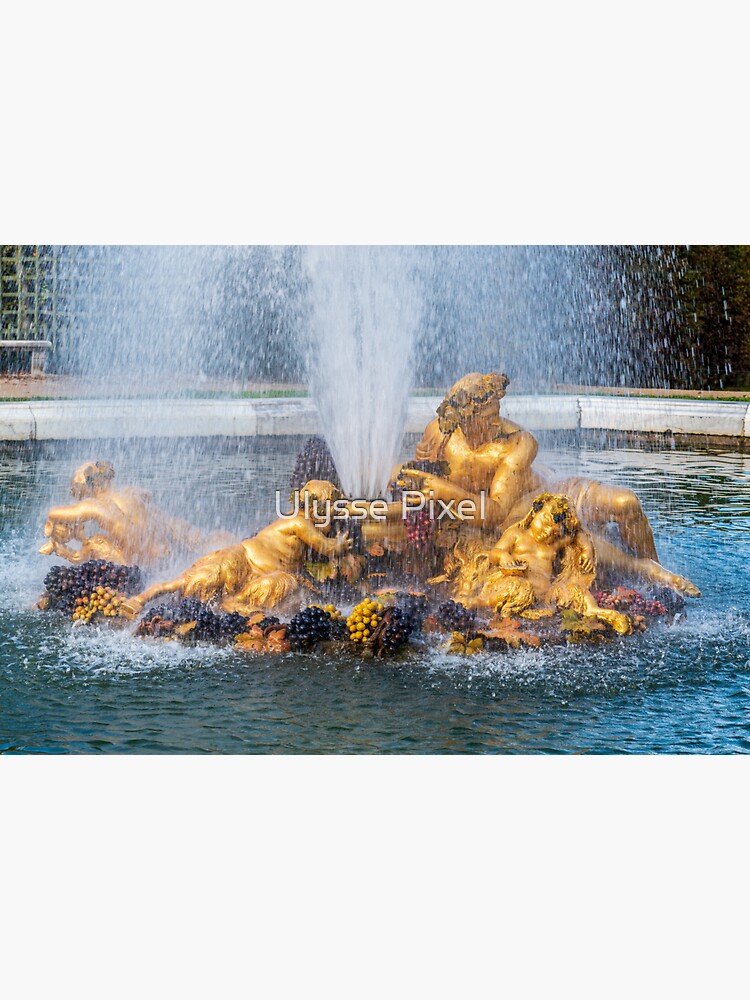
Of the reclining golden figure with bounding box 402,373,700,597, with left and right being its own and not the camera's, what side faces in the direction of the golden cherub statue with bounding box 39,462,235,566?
right

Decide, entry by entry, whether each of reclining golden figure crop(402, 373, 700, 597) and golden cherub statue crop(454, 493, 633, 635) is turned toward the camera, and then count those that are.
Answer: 2

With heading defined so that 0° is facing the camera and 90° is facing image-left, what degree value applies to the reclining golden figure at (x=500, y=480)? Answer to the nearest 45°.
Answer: approximately 0°

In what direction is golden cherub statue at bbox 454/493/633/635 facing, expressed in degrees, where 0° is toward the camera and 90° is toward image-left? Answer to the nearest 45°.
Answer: approximately 0°

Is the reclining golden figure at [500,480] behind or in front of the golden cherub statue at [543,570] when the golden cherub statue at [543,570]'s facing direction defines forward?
behind

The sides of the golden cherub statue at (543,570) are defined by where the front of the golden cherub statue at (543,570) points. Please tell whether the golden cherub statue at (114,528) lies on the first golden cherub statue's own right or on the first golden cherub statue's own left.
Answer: on the first golden cherub statue's own right

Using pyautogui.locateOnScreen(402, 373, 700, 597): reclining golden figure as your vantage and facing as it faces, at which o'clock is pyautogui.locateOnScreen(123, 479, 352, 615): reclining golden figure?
pyautogui.locateOnScreen(123, 479, 352, 615): reclining golden figure is roughly at 2 o'clock from pyautogui.locateOnScreen(402, 373, 700, 597): reclining golden figure.
